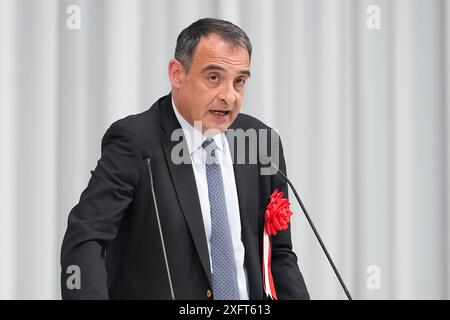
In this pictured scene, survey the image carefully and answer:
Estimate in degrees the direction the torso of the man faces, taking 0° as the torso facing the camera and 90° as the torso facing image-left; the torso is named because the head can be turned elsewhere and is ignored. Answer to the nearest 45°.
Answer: approximately 315°
